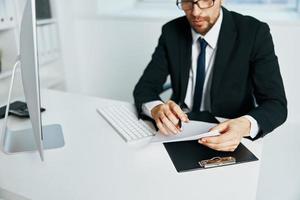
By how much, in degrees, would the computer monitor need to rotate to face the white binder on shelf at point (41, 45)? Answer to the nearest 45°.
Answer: approximately 90° to its left

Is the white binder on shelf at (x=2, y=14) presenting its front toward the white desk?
yes

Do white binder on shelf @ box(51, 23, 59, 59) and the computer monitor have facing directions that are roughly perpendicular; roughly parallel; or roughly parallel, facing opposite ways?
roughly perpendicular

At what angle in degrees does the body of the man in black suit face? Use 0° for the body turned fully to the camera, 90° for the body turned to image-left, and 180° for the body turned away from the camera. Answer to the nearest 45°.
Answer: approximately 45°

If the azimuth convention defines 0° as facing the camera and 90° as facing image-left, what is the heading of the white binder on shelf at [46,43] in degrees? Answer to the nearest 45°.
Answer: approximately 0°

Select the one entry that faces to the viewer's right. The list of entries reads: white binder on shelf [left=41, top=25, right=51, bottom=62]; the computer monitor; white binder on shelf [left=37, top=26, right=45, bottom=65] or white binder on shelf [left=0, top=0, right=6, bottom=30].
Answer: the computer monitor

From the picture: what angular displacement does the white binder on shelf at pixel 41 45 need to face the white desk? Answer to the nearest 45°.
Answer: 0° — it already faces it

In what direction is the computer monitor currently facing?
to the viewer's right
